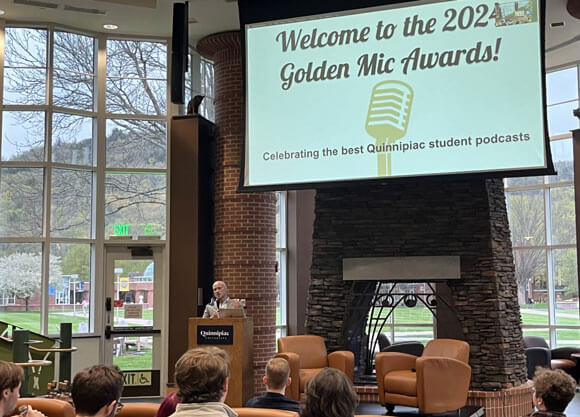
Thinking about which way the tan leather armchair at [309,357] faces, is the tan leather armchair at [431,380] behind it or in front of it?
in front

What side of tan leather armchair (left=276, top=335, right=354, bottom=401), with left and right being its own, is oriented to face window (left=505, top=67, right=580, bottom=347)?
left

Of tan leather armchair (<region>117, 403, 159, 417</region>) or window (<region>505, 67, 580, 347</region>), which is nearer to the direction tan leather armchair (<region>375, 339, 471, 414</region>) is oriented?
the tan leather armchair

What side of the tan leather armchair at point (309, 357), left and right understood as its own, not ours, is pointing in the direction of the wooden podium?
right

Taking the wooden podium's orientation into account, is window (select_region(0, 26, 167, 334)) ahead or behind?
behind

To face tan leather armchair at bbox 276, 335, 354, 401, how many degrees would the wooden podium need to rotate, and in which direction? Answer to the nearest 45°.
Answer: approximately 135° to its left

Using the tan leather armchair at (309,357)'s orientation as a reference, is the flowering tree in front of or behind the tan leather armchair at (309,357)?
behind

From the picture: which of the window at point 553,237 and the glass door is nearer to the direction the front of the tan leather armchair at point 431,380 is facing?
the glass door

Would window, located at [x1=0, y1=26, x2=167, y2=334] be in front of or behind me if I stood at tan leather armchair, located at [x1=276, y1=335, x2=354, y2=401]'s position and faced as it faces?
behind

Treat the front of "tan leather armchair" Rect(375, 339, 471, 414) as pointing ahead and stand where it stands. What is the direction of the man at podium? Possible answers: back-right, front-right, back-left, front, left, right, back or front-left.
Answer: front-right
